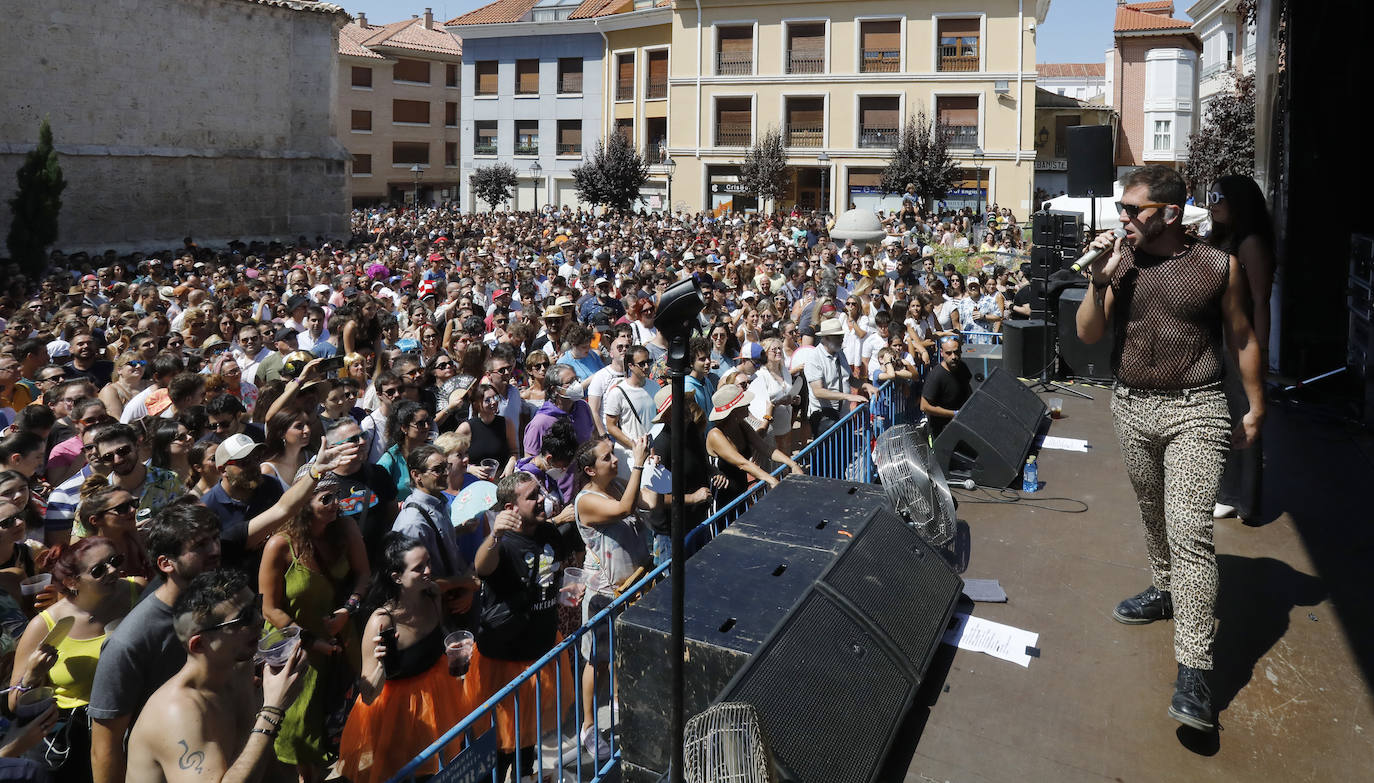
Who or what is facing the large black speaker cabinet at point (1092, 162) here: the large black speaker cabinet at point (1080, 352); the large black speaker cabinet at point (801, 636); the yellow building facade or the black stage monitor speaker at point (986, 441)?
the yellow building facade

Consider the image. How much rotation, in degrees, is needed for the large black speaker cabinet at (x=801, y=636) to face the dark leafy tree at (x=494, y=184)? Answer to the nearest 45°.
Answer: approximately 135° to its left

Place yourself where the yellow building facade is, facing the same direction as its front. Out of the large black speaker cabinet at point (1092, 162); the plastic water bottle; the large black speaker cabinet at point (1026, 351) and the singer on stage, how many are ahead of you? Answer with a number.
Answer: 4

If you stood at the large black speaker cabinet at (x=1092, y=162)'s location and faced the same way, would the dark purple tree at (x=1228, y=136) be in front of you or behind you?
behind

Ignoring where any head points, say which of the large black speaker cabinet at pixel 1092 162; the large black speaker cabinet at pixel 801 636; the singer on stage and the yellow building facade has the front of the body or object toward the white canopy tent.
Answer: the yellow building facade

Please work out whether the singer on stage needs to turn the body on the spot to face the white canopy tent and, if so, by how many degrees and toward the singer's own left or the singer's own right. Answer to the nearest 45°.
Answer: approximately 135° to the singer's own right
